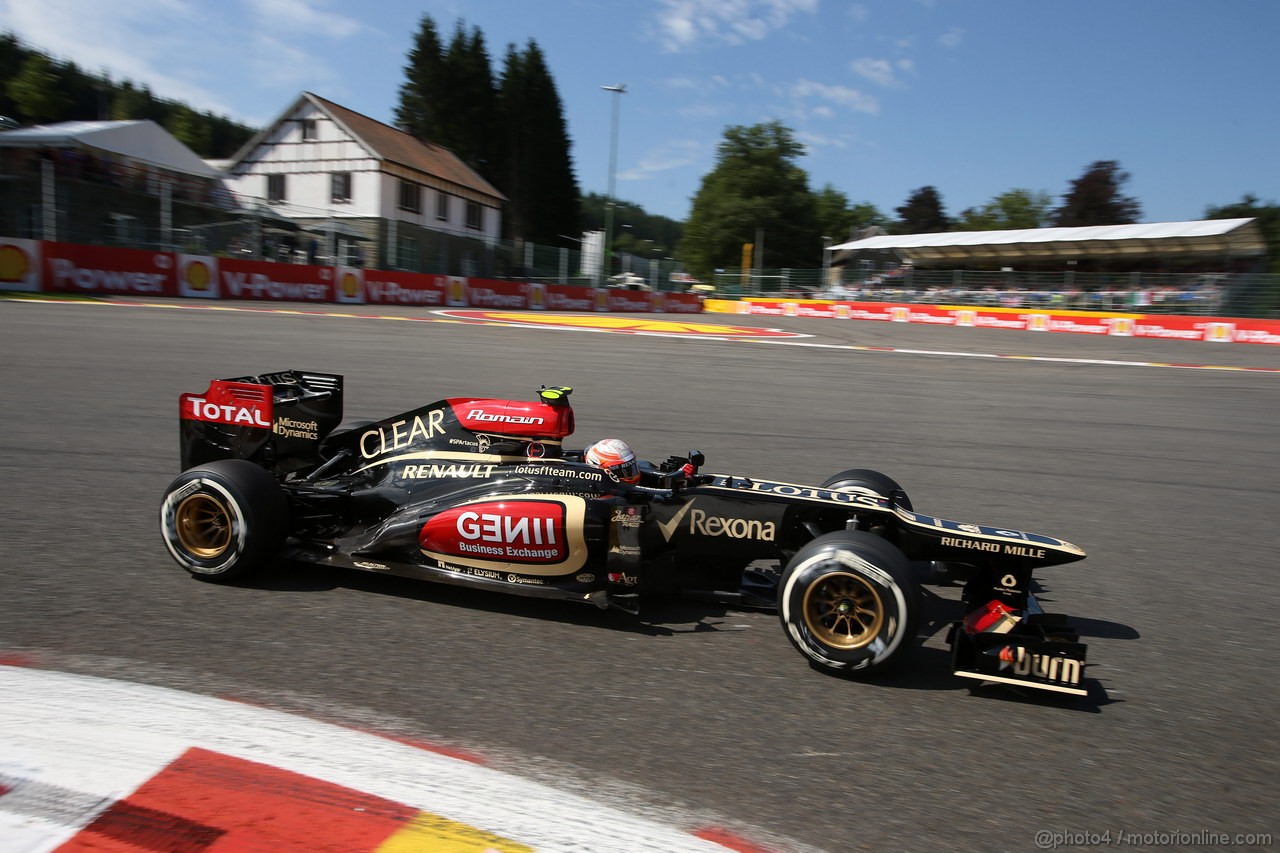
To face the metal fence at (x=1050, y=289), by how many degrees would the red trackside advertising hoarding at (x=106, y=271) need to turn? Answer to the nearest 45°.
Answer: approximately 90° to its left

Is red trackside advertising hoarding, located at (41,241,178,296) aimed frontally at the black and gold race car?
yes

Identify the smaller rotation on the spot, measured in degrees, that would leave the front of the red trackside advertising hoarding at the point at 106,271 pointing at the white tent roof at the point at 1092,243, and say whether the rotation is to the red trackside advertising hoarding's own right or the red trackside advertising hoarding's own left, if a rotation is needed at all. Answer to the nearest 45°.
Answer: approximately 90° to the red trackside advertising hoarding's own left

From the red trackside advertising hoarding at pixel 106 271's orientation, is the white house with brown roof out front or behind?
behind

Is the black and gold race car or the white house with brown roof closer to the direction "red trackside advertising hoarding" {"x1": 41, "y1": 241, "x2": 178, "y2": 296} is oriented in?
the black and gold race car

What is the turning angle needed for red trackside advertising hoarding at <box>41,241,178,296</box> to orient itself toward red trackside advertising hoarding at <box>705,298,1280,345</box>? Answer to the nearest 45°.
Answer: approximately 90° to its left

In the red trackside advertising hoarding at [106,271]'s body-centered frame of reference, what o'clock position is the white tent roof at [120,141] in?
The white tent roof is roughly at 6 o'clock from the red trackside advertising hoarding.

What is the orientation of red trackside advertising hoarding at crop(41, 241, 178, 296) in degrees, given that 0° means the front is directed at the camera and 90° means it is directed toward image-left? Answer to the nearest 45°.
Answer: approximately 0°
